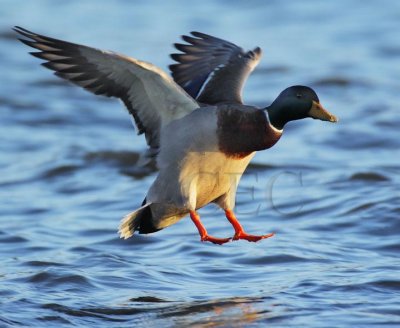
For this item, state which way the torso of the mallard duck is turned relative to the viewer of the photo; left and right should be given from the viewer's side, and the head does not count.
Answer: facing to the right of the viewer
